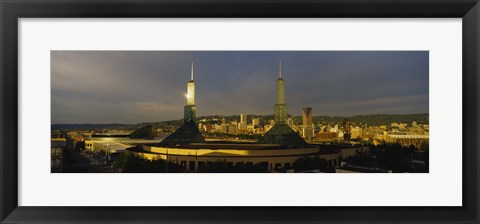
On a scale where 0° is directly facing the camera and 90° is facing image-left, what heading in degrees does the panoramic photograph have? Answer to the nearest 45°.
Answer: approximately 0°
